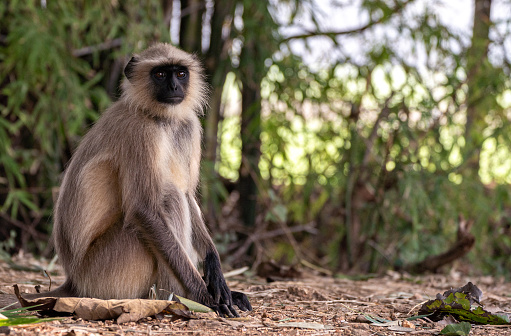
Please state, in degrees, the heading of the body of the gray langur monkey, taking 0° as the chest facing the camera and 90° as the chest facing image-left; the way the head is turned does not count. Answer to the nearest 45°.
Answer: approximately 315°

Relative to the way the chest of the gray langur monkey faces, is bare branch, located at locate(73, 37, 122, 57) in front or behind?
behind

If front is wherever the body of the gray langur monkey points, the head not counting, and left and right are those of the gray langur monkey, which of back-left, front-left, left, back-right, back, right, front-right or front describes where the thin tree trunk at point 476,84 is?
left

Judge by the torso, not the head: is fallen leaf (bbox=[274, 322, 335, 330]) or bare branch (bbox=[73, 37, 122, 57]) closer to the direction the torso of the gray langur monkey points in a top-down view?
the fallen leaf

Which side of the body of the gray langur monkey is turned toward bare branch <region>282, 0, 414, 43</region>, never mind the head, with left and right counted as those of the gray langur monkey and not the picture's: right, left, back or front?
left

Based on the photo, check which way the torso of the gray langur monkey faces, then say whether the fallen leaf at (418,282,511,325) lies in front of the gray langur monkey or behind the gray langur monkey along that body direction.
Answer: in front

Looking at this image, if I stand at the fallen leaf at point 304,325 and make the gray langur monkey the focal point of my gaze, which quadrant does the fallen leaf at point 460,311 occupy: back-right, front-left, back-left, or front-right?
back-right

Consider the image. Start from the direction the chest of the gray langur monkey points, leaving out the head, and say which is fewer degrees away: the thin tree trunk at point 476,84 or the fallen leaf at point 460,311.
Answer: the fallen leaf

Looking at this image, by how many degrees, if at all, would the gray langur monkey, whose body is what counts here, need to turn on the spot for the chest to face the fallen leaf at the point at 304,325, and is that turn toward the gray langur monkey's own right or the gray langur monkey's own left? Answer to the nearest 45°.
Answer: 0° — it already faces it

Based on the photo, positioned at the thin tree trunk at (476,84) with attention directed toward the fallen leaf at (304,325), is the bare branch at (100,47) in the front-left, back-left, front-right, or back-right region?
front-right
